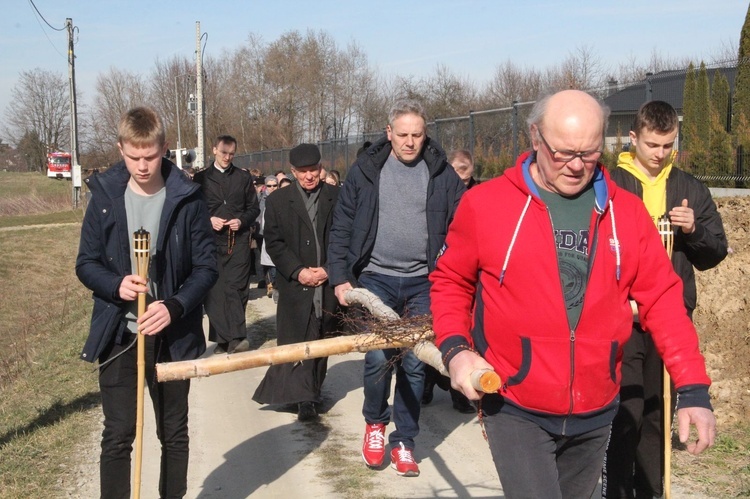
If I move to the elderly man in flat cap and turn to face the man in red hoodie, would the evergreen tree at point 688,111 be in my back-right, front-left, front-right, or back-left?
back-left

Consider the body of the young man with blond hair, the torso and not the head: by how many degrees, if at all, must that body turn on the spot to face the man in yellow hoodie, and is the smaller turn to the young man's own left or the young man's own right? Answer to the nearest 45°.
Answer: approximately 90° to the young man's own left

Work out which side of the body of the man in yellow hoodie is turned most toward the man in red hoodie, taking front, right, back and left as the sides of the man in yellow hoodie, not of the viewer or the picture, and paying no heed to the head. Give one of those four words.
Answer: front

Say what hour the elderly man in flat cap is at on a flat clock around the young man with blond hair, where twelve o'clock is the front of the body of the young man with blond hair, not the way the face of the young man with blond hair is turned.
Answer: The elderly man in flat cap is roughly at 7 o'clock from the young man with blond hair.

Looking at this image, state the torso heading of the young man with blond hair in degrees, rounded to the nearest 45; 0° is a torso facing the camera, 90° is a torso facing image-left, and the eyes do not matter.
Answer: approximately 0°

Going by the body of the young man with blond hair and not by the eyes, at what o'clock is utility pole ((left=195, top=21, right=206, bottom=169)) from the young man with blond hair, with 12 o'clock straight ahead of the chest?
The utility pole is roughly at 6 o'clock from the young man with blond hair.

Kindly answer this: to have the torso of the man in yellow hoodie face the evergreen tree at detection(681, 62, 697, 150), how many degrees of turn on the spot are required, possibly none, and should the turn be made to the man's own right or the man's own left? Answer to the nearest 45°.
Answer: approximately 180°

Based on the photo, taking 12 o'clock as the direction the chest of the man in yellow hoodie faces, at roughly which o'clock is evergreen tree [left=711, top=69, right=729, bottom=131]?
The evergreen tree is roughly at 6 o'clock from the man in yellow hoodie.

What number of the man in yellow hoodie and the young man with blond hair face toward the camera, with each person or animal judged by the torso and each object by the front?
2

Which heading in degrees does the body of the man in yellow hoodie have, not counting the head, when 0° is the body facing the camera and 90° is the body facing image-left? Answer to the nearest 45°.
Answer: approximately 0°

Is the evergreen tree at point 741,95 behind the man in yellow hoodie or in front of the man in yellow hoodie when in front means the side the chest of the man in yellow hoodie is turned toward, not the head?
behind
